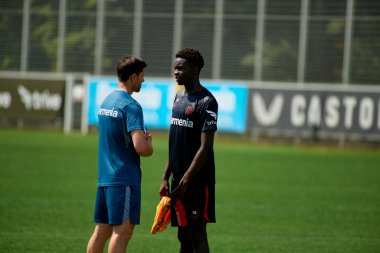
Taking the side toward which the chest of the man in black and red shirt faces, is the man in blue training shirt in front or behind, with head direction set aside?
in front

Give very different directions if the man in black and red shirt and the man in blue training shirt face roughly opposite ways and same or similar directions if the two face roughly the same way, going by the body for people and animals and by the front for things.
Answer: very different directions

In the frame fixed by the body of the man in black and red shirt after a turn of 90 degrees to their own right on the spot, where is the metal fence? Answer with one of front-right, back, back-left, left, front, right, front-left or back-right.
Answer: front-right

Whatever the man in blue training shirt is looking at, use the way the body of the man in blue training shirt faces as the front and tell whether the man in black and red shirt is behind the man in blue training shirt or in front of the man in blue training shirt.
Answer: in front

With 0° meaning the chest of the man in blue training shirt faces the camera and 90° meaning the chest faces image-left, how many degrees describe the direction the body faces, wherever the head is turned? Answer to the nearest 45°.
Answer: approximately 225°

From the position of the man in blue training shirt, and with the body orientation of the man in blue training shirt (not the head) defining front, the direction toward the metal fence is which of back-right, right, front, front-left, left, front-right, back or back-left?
front-left

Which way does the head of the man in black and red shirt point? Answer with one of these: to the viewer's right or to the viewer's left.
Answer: to the viewer's left

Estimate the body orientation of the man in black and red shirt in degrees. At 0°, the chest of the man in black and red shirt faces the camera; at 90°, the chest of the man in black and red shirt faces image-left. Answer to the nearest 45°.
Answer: approximately 45°
